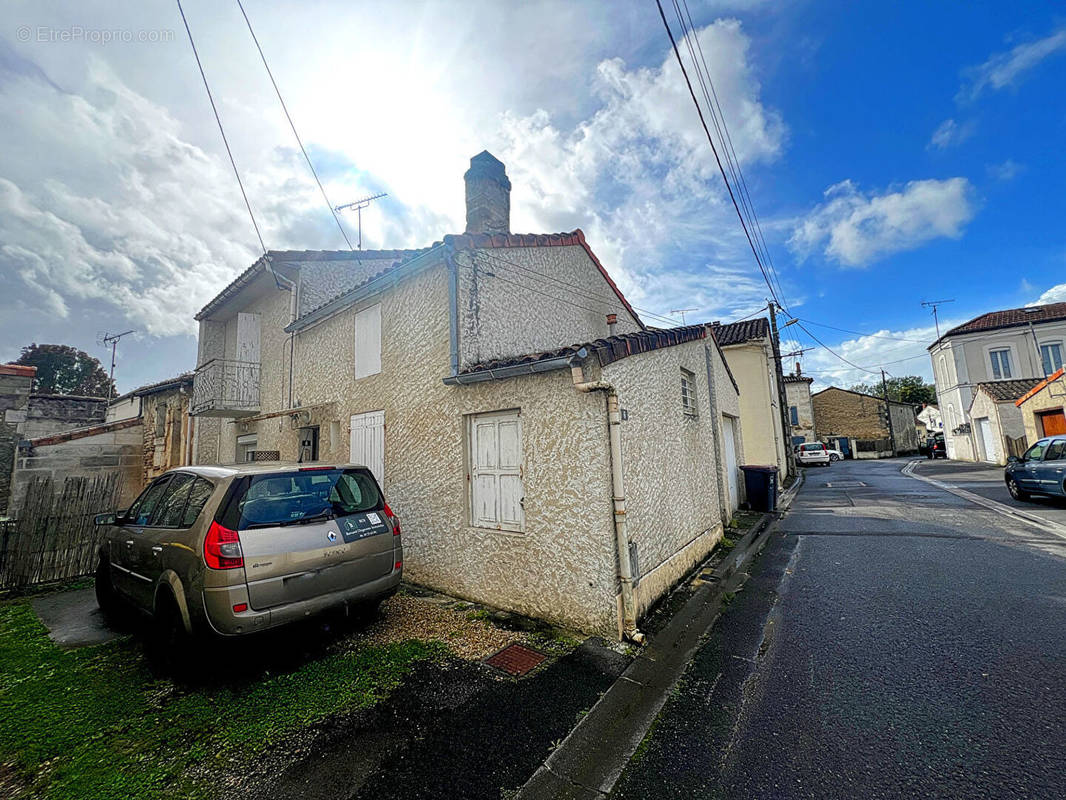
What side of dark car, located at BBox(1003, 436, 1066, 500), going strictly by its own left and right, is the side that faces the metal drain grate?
left

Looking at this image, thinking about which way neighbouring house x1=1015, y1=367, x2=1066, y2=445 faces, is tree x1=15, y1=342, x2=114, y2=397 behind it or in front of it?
in front

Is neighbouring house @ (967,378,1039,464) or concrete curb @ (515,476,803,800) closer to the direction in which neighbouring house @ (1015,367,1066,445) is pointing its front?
the concrete curb

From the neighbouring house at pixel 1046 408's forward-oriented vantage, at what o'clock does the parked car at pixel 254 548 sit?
The parked car is roughly at 11 o'clock from the neighbouring house.

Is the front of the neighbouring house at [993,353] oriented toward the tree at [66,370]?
yes

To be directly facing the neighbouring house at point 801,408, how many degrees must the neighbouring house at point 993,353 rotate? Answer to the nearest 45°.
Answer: approximately 45° to its right

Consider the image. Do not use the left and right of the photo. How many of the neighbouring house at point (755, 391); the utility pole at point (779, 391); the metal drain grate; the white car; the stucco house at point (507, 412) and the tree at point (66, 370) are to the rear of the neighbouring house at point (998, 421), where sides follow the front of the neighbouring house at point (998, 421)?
0

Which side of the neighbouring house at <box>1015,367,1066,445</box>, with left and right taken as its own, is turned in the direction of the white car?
right

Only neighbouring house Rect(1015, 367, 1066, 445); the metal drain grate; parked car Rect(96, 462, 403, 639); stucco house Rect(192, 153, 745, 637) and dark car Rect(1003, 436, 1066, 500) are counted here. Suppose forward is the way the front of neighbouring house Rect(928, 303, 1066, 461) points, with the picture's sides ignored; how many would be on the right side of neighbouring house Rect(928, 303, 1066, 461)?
0

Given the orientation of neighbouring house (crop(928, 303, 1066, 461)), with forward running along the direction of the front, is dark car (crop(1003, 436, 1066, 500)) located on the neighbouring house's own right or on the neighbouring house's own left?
on the neighbouring house's own left

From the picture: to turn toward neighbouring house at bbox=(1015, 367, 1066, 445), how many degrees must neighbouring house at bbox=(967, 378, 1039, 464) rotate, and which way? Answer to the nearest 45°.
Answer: approximately 45° to its left

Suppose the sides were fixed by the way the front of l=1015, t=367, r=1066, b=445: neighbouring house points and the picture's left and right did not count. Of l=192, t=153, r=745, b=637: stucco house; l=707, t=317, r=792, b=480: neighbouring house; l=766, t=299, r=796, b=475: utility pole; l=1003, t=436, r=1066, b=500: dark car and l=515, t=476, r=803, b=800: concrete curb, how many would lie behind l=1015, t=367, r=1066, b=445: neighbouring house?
0

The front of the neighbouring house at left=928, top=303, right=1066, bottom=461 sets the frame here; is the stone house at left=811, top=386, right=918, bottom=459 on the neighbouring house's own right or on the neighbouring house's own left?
on the neighbouring house's own right

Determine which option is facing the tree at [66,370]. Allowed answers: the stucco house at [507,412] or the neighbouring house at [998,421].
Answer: the neighbouring house

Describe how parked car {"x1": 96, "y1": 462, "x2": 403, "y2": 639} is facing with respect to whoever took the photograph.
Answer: facing away from the viewer and to the left of the viewer

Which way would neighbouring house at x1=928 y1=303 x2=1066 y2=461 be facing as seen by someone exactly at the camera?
facing the viewer and to the left of the viewer

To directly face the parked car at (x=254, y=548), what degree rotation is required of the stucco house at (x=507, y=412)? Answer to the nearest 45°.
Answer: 0° — it already faces it

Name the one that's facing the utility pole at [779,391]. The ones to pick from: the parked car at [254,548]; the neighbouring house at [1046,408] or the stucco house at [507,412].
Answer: the neighbouring house

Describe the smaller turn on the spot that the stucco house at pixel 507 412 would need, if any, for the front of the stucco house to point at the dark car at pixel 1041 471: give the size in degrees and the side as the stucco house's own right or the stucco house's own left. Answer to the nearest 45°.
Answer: approximately 135° to the stucco house's own left
